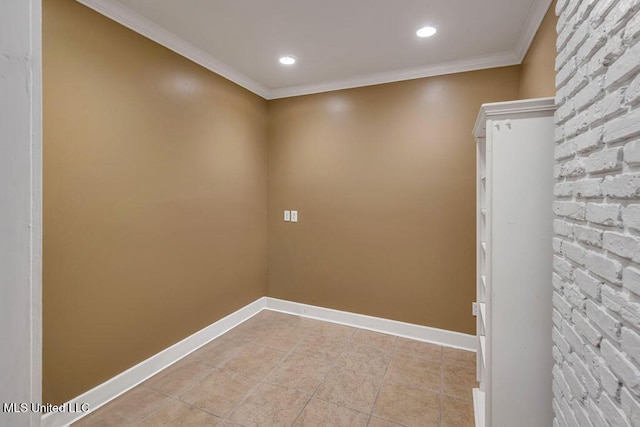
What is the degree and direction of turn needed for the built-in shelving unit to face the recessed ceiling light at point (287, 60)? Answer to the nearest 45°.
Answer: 0° — it already faces it

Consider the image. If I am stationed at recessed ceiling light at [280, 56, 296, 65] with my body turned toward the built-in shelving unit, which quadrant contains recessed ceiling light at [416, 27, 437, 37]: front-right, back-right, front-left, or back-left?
front-left

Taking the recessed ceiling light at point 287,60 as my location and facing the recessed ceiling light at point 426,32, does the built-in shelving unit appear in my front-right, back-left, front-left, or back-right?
front-right

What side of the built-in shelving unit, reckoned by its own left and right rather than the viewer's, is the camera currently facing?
left
